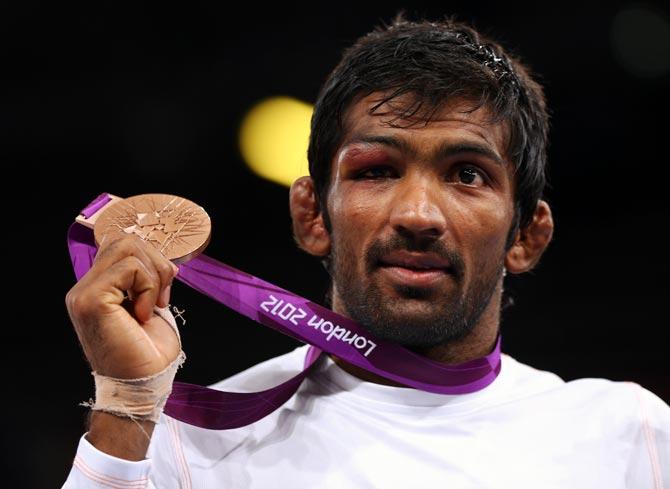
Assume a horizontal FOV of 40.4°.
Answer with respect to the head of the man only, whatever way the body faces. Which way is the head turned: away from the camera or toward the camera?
toward the camera

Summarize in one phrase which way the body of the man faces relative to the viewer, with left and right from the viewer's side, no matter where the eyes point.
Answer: facing the viewer
